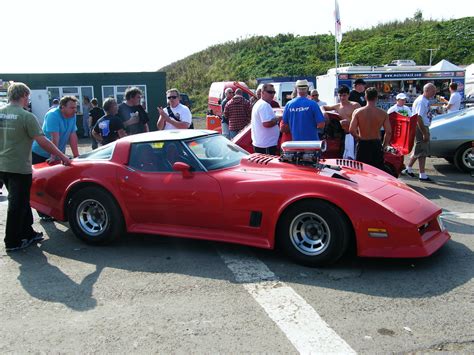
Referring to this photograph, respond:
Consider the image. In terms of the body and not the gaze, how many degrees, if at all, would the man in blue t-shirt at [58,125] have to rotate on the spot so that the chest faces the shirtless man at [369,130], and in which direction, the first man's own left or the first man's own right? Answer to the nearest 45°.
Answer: approximately 45° to the first man's own left

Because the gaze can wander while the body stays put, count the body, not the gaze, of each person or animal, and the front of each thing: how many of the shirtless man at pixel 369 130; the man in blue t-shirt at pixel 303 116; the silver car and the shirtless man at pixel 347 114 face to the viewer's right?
1

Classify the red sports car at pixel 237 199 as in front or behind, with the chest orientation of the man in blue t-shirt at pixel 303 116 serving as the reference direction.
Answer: behind

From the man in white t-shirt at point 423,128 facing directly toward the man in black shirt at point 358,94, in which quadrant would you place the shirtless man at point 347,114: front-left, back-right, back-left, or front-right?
front-left

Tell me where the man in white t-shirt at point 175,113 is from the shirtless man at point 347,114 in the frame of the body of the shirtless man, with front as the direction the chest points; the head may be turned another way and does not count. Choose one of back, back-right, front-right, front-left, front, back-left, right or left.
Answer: right

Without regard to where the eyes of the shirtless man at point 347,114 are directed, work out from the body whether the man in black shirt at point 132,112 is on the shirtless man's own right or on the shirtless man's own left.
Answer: on the shirtless man's own right

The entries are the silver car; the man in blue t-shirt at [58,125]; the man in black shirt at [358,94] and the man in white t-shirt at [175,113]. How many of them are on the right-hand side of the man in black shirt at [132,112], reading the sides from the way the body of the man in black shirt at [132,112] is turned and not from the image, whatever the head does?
1

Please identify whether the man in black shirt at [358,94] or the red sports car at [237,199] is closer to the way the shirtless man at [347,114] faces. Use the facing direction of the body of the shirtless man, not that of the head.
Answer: the red sports car

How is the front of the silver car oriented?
to the viewer's right

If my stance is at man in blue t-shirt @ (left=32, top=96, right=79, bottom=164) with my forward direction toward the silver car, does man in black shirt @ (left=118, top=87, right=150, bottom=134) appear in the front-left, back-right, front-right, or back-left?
front-left

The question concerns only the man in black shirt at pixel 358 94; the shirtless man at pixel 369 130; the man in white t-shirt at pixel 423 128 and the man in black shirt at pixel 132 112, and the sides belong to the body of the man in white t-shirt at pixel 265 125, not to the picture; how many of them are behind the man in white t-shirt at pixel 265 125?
1

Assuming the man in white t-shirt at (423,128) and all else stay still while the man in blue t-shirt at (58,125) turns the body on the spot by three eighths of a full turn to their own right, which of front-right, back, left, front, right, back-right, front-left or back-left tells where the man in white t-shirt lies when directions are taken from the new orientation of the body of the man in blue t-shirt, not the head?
back
